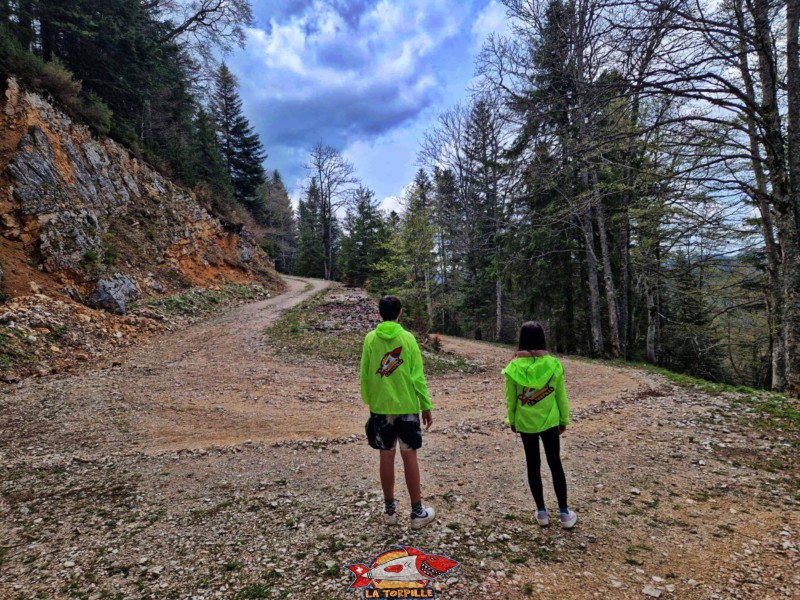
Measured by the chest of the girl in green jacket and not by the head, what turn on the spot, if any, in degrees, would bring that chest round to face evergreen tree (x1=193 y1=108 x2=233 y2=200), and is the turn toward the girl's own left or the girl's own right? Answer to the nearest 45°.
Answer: approximately 45° to the girl's own left

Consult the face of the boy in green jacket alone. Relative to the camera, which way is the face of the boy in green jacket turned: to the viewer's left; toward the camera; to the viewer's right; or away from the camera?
away from the camera

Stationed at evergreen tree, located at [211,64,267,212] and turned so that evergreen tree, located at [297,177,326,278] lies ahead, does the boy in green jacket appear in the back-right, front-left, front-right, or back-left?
back-right

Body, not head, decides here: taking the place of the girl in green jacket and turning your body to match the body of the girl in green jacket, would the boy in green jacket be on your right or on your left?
on your left

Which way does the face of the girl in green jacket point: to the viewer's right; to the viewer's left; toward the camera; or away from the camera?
away from the camera

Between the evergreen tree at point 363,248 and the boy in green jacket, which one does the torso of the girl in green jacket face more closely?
the evergreen tree

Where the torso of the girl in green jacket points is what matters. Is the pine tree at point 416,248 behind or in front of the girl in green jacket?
in front

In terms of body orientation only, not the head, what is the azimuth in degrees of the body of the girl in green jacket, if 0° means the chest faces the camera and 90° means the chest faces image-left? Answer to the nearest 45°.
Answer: approximately 180°
